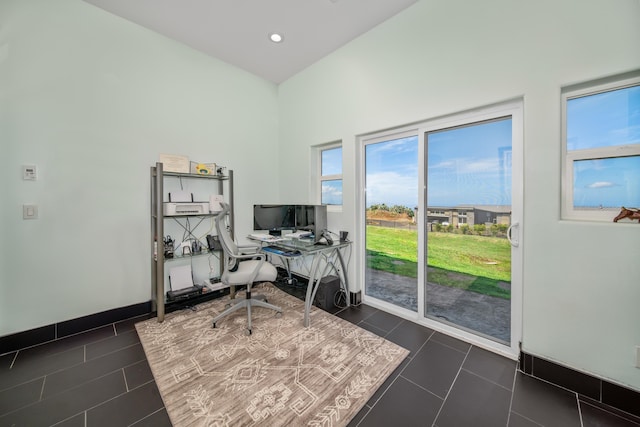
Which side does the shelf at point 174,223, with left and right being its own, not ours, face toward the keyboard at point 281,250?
front

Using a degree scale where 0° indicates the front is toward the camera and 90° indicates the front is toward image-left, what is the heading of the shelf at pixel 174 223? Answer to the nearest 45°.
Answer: approximately 315°

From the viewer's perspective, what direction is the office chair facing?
to the viewer's right

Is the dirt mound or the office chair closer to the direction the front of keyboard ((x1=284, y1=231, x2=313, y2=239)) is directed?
the office chair

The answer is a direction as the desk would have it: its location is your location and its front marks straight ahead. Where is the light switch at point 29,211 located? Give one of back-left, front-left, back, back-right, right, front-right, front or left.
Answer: front-right

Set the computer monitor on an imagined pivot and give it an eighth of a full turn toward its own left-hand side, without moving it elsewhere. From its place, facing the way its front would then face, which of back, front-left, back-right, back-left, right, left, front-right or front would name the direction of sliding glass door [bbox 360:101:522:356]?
front

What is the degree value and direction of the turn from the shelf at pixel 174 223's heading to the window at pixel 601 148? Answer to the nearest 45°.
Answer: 0° — it already faces it

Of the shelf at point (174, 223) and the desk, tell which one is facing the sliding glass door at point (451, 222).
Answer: the shelf

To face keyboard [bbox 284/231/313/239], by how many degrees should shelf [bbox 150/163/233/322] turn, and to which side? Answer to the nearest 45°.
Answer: approximately 45° to its left

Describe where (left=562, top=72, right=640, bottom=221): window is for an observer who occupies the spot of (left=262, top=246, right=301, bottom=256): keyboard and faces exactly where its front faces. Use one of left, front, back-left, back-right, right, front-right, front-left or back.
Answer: left

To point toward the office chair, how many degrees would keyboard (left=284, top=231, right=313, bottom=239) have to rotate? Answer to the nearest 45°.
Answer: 0° — it already faces it

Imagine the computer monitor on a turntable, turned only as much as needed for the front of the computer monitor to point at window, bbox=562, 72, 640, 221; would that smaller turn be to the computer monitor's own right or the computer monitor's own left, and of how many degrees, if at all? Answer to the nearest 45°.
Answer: approximately 45° to the computer monitor's own left

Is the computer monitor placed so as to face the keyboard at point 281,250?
yes

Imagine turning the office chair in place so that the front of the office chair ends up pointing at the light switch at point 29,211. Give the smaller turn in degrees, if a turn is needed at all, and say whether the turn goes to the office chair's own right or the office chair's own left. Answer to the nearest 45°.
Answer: approximately 180°

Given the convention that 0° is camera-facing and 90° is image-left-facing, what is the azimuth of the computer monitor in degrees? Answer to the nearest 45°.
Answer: approximately 0°

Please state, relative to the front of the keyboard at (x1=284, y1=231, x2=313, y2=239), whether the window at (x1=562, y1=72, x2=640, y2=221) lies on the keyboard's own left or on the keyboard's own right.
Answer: on the keyboard's own left
